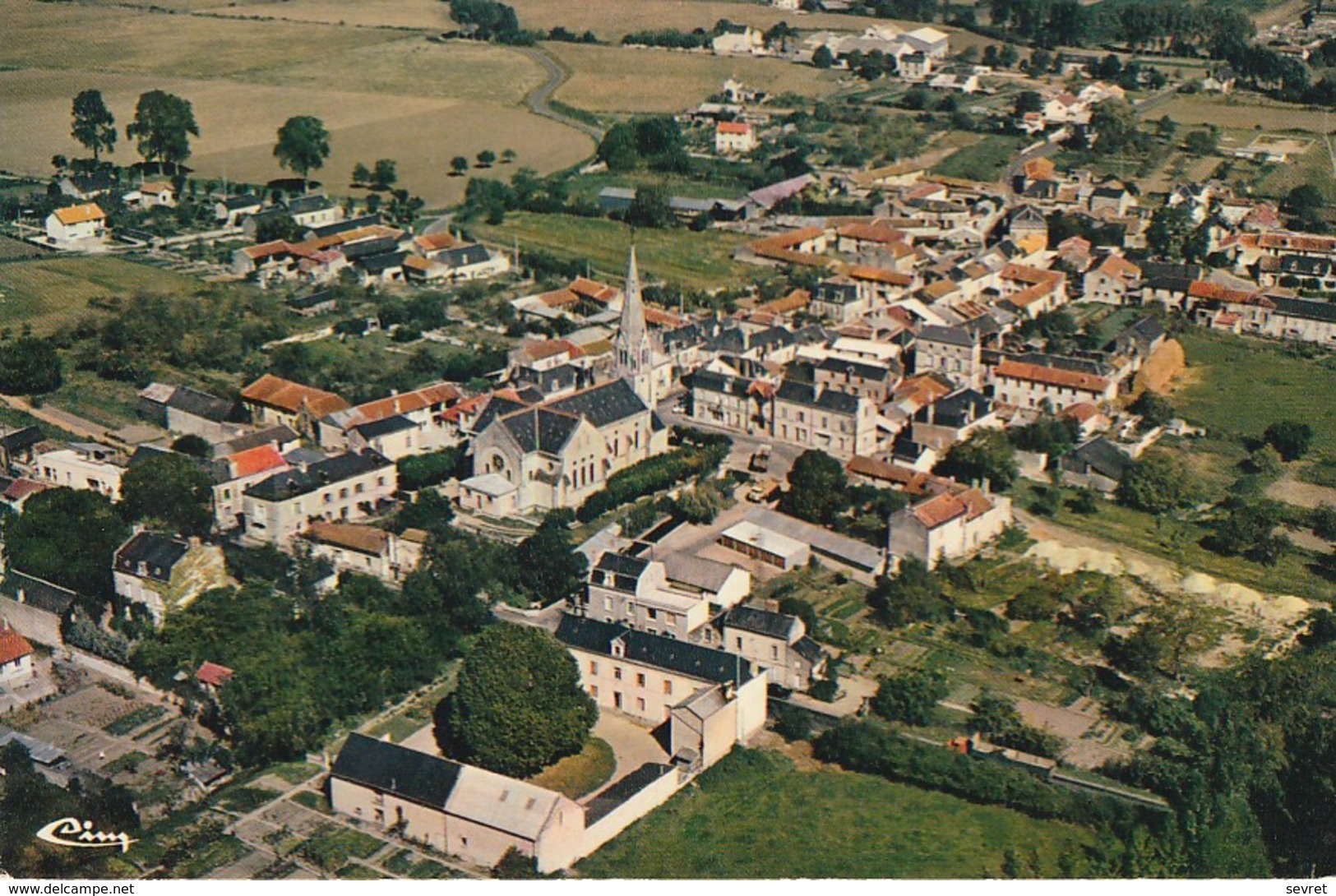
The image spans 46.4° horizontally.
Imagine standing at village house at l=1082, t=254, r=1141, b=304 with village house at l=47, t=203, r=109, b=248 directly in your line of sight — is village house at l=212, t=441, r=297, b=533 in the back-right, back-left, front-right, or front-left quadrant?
front-left

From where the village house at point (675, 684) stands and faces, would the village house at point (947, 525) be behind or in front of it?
behind

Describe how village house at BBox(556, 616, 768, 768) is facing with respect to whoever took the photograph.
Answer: facing the viewer and to the left of the viewer

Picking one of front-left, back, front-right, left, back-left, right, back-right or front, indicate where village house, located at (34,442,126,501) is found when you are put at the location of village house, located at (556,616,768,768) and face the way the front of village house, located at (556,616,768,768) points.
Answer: right

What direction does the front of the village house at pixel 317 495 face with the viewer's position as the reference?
facing the viewer and to the right of the viewer

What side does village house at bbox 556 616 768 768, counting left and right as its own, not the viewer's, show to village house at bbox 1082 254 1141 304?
back
